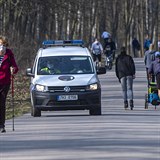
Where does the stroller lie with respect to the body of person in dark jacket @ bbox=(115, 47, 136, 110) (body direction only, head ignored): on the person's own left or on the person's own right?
on the person's own right

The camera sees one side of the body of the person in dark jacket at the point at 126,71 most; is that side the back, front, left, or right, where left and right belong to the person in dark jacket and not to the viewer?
back

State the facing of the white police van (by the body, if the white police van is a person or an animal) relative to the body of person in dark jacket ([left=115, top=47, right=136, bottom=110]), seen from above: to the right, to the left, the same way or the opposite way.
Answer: the opposite way

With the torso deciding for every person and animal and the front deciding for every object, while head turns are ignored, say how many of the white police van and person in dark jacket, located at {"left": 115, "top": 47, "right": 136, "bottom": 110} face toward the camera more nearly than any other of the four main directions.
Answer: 1

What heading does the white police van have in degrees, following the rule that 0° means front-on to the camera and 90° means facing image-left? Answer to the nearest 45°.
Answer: approximately 0°
